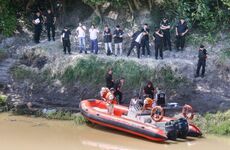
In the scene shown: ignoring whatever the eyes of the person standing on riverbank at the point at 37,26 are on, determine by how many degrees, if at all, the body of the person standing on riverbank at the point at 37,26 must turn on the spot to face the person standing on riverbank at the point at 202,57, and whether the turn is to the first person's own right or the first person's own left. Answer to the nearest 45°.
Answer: approximately 45° to the first person's own left

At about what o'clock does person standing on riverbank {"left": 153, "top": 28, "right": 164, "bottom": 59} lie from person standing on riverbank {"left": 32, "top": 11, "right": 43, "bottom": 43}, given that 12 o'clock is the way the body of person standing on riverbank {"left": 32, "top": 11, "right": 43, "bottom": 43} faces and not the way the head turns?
person standing on riverbank {"left": 153, "top": 28, "right": 164, "bottom": 59} is roughly at 10 o'clock from person standing on riverbank {"left": 32, "top": 11, "right": 43, "bottom": 43}.

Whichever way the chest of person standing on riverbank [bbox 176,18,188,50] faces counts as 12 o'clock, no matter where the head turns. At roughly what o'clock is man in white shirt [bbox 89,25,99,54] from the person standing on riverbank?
The man in white shirt is roughly at 3 o'clock from the person standing on riverbank.

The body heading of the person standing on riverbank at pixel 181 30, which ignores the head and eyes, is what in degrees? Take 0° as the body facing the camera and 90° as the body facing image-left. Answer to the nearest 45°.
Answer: approximately 0°
